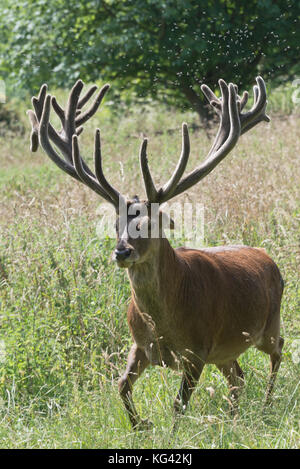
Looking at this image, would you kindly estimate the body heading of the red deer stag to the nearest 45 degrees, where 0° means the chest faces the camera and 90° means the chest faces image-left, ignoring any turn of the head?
approximately 45°

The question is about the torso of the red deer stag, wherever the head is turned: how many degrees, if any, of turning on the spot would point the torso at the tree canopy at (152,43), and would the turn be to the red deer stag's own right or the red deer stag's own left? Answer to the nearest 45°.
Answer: approximately 135° to the red deer stag's own right
